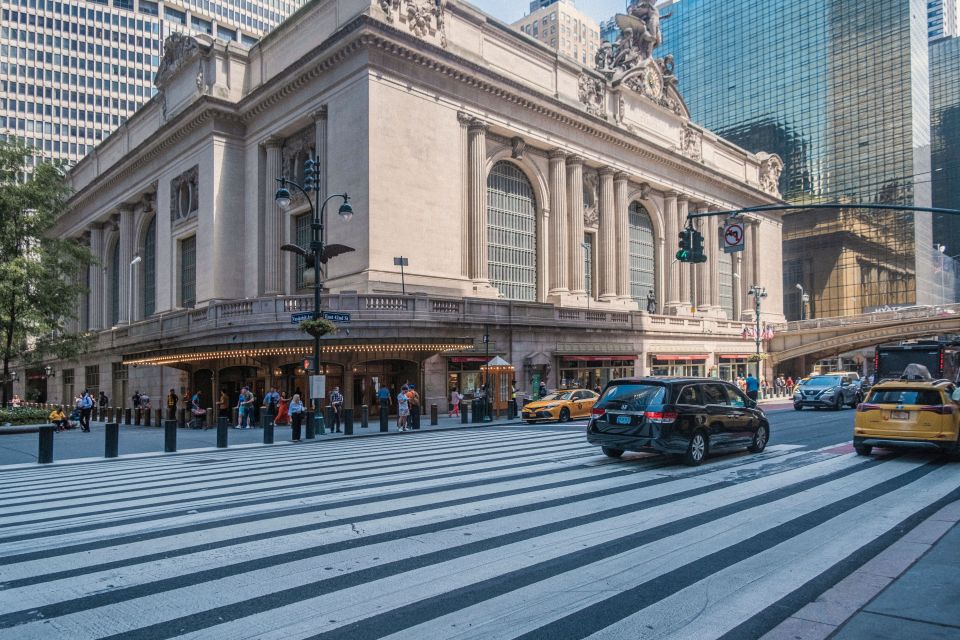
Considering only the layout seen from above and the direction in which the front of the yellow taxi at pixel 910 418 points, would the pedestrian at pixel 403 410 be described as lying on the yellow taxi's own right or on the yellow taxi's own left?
on the yellow taxi's own left

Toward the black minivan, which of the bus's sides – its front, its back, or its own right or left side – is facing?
back

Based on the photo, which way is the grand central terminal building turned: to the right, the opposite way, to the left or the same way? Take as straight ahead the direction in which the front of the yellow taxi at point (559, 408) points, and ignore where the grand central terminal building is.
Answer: to the left

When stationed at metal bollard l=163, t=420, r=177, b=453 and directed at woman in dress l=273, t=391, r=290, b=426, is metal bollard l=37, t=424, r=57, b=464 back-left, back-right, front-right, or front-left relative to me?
back-left

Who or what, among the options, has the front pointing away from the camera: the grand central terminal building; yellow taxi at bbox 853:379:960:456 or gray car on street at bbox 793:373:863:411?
the yellow taxi

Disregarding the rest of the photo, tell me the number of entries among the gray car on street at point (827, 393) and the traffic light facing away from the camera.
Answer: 0

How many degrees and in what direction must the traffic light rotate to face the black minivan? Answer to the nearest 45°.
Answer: approximately 45° to its left

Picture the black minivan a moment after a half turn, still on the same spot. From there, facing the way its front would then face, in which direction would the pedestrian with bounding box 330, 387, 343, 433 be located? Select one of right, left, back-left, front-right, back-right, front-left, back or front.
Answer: right

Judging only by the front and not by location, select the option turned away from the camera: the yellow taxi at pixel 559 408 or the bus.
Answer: the bus

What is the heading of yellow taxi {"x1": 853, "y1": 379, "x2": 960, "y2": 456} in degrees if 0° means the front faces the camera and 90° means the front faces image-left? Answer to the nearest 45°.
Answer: approximately 180°

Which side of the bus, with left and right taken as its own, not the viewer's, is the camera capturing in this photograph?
back

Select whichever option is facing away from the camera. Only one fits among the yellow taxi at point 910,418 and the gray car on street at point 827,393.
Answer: the yellow taxi
